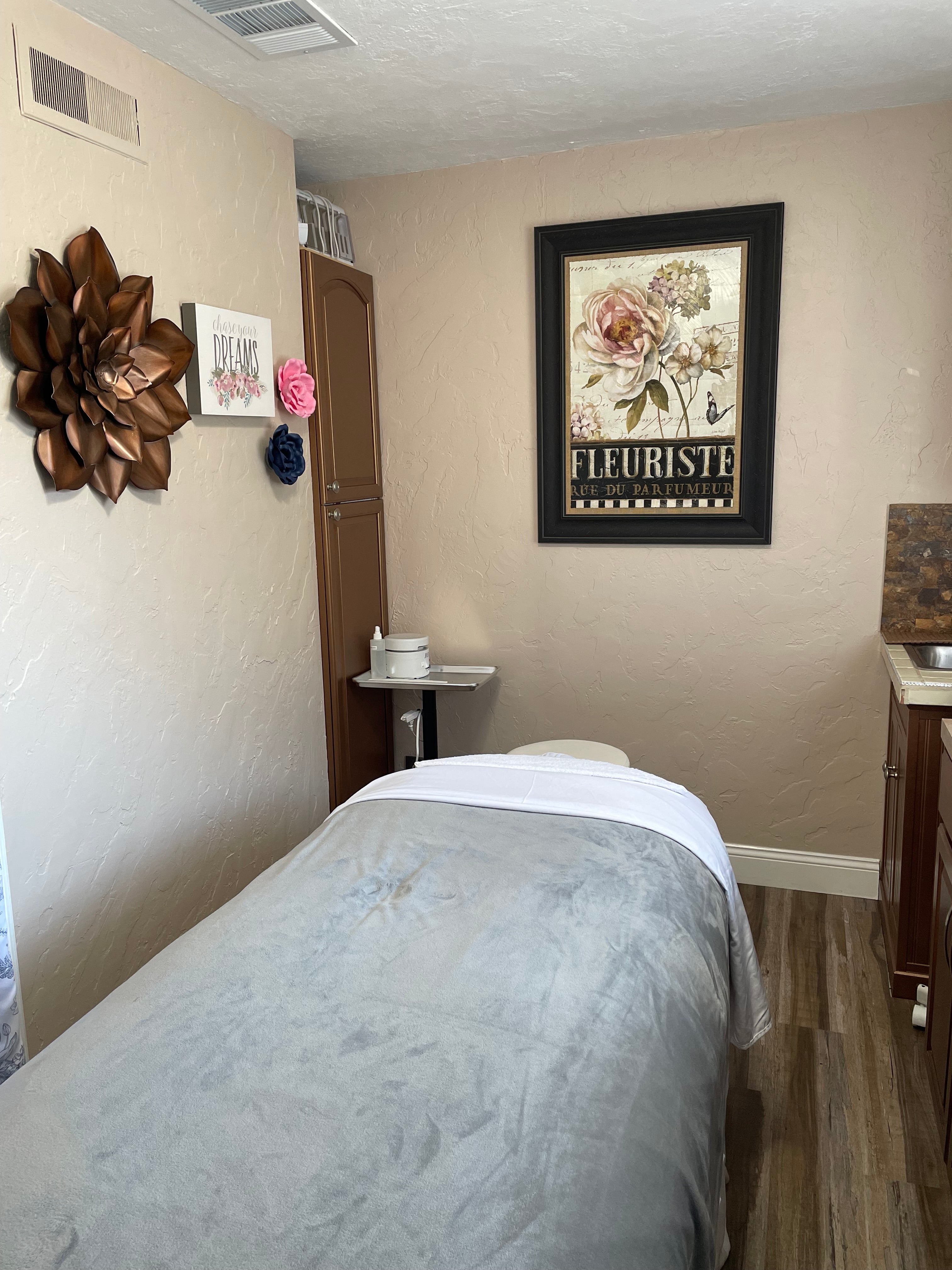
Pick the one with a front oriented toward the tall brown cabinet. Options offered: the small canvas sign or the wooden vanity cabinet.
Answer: the wooden vanity cabinet

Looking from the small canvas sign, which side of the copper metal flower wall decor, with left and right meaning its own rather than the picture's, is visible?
left

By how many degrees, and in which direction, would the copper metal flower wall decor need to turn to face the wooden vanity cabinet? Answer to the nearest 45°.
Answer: approximately 45° to its left

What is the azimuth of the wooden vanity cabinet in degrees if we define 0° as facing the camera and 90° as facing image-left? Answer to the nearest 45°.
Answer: approximately 90°

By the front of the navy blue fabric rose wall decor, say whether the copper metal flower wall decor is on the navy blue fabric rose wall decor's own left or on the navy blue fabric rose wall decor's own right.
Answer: on the navy blue fabric rose wall decor's own right

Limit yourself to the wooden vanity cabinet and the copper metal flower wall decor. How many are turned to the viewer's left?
1

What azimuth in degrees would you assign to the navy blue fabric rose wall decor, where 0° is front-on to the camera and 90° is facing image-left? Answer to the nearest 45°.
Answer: approximately 315°

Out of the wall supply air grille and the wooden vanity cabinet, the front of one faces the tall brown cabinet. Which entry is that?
the wooden vanity cabinet
